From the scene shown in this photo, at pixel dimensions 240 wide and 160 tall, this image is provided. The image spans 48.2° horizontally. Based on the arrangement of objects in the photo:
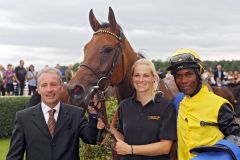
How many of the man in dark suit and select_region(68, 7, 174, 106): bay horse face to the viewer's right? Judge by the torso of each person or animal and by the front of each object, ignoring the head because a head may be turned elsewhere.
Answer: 0

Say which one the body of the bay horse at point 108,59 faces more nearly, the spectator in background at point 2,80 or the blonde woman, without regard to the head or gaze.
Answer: the blonde woman

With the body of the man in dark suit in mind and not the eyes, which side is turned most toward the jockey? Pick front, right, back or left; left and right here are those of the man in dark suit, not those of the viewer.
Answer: left

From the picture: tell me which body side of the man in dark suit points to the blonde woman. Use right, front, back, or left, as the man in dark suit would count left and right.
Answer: left

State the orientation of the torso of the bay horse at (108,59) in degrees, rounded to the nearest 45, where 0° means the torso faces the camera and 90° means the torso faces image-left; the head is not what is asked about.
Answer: approximately 45°

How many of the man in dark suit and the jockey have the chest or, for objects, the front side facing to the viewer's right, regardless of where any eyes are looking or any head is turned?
0

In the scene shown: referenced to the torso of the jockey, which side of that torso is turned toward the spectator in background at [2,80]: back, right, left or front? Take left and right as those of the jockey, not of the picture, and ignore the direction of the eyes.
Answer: right

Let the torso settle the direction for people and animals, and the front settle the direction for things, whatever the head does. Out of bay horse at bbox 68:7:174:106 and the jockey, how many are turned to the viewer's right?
0

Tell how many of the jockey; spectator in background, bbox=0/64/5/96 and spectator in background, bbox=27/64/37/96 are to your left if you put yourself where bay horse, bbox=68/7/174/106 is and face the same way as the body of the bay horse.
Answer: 1

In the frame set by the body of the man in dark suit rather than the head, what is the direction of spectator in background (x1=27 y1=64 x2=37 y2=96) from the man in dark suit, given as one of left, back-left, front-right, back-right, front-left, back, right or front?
back
